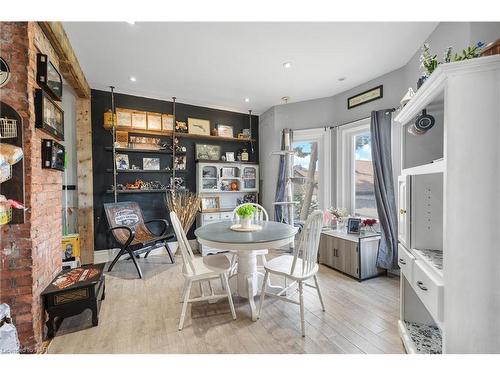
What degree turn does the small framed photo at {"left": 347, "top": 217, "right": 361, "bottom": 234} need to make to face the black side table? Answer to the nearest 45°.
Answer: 0° — it already faces it

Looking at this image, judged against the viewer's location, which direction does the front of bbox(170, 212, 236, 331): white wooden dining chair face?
facing to the right of the viewer

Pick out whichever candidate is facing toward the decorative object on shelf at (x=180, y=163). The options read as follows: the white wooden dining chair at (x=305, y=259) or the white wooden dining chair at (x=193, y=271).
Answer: the white wooden dining chair at (x=305, y=259)

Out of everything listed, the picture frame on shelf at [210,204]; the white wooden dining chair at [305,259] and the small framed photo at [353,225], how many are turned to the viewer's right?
0

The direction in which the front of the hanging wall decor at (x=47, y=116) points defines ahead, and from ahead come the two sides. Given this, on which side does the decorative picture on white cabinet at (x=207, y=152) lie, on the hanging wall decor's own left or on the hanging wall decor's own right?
on the hanging wall decor's own left

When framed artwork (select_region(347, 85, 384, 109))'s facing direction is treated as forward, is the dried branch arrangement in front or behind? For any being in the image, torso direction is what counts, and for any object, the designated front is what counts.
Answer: in front

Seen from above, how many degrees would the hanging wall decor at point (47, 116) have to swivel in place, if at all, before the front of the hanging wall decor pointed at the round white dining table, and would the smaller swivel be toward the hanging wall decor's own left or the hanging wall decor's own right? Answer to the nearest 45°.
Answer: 0° — it already faces it

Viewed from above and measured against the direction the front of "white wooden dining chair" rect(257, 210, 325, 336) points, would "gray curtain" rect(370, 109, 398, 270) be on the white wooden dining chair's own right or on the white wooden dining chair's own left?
on the white wooden dining chair's own right

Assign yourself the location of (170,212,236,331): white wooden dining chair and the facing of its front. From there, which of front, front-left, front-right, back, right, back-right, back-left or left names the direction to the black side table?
back

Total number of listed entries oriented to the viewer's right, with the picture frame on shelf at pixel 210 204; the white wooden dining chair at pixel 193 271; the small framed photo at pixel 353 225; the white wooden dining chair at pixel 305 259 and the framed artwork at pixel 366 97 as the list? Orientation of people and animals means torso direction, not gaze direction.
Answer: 1

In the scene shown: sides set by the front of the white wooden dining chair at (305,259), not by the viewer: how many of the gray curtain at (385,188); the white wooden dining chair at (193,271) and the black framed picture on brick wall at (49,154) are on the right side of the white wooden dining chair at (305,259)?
1

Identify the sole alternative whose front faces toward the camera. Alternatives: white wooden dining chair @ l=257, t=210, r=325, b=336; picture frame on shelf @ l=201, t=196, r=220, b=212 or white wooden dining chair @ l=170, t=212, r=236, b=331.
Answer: the picture frame on shelf

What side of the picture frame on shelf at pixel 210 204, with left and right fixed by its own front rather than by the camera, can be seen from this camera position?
front

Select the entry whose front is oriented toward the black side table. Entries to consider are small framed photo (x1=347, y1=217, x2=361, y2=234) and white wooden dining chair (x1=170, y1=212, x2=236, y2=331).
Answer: the small framed photo
